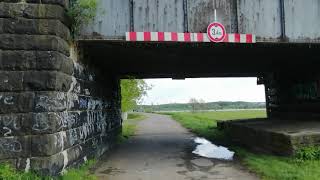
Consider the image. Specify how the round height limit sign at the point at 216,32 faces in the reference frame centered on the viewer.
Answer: facing the viewer

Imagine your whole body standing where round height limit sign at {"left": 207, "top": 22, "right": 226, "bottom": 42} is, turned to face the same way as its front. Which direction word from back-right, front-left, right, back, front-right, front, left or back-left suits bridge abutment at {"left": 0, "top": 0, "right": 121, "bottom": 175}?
front-right

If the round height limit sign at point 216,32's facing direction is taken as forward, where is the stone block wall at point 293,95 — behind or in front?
behind

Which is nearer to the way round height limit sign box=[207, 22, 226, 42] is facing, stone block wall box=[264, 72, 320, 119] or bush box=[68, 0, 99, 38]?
the bush

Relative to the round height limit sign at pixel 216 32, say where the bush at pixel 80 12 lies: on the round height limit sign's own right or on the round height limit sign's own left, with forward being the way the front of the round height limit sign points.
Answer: on the round height limit sign's own right

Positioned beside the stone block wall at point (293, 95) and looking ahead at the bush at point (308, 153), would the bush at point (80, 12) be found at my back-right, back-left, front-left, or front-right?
front-right
